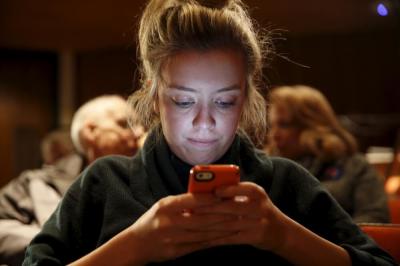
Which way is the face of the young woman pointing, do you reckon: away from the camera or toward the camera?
toward the camera

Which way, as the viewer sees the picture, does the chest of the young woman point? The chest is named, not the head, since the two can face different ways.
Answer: toward the camera

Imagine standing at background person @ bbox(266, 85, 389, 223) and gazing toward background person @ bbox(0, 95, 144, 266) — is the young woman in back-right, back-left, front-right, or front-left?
front-left

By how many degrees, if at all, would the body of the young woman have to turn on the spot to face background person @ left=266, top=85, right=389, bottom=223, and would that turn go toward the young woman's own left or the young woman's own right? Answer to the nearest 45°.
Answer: approximately 180°

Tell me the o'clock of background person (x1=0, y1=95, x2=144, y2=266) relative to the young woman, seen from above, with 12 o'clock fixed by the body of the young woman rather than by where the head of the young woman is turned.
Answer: The background person is roughly at 5 o'clock from the young woman.

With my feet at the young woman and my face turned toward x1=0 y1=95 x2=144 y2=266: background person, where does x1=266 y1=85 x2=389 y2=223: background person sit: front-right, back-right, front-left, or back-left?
front-right
